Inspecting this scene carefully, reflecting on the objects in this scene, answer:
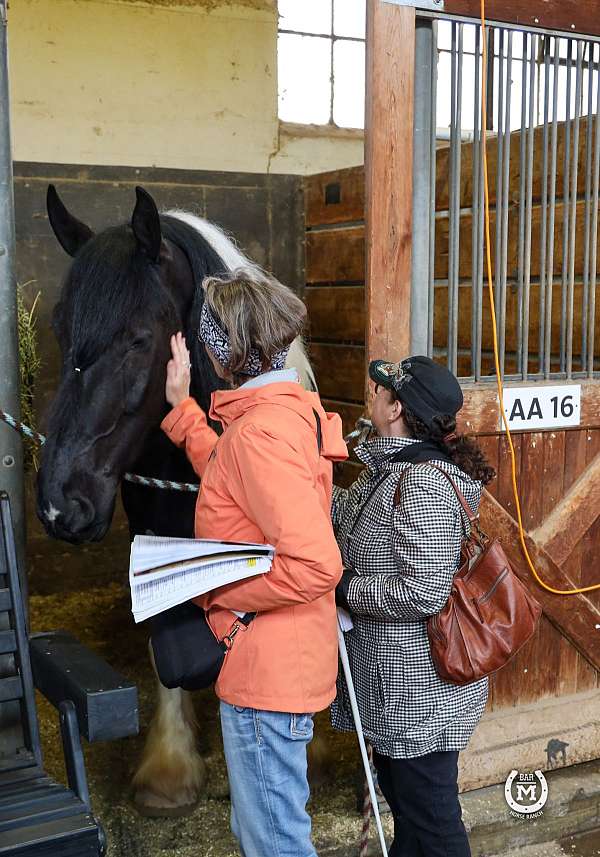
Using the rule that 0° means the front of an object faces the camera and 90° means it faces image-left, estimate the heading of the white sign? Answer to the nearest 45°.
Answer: approximately 0°

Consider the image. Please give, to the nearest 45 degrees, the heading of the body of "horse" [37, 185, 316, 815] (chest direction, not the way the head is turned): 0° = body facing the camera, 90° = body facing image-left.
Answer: approximately 45°

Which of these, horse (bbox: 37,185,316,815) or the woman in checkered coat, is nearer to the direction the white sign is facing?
the woman in checkered coat

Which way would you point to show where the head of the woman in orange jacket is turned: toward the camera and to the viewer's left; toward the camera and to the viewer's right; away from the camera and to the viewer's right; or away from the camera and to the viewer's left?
away from the camera and to the viewer's left

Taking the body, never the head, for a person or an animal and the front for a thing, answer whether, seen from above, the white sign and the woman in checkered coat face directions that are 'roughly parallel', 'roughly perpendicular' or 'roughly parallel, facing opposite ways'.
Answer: roughly perpendicular

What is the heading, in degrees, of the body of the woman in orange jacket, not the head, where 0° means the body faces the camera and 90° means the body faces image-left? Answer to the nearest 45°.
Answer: approximately 90°

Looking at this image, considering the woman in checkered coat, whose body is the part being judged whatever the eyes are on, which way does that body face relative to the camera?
to the viewer's left
